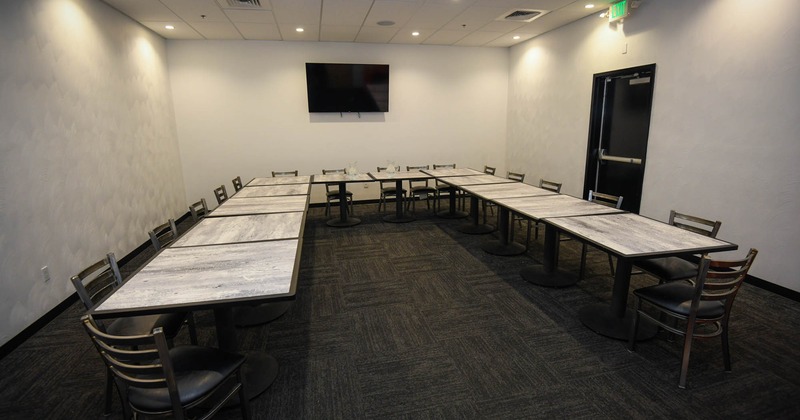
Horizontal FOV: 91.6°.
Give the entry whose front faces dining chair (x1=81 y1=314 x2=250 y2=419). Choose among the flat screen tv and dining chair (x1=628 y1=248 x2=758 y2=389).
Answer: the flat screen tv

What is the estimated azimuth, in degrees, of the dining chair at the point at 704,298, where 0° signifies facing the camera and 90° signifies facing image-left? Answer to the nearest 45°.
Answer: approximately 135°

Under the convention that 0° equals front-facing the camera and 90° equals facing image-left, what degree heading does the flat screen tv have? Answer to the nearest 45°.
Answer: approximately 0°

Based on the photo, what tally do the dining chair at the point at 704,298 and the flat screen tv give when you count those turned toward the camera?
1

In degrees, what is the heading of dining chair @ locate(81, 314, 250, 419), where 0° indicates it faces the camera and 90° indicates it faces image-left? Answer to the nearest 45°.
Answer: approximately 225°

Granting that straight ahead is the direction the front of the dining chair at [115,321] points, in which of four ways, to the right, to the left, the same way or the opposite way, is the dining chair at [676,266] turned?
the opposite way

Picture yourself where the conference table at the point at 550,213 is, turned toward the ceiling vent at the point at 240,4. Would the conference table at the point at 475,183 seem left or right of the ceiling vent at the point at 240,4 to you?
right

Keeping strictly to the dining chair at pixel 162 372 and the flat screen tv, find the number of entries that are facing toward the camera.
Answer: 1

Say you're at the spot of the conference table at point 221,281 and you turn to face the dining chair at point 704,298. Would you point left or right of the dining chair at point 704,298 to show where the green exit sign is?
left
